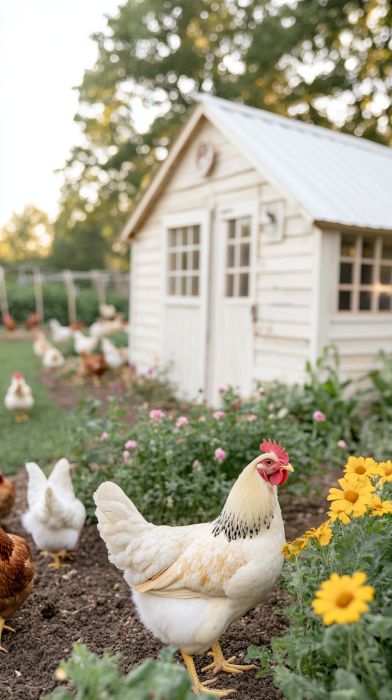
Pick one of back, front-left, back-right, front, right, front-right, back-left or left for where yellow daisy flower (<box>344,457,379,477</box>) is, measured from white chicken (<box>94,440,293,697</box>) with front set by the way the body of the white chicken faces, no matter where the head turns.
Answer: front

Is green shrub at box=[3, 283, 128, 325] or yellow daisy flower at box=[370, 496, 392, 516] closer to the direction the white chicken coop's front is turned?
the yellow daisy flower

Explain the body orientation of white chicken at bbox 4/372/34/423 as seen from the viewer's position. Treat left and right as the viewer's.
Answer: facing the viewer

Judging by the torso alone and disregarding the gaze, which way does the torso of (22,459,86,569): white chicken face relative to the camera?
away from the camera

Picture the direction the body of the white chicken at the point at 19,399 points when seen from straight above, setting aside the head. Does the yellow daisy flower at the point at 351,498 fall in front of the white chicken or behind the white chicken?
in front

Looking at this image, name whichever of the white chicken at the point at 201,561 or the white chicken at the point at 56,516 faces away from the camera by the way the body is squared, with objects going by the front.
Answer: the white chicken at the point at 56,516

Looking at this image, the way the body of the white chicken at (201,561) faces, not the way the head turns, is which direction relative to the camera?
to the viewer's right

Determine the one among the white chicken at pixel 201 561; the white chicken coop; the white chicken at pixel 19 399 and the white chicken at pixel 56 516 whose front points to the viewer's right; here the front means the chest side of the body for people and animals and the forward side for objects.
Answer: the white chicken at pixel 201 561

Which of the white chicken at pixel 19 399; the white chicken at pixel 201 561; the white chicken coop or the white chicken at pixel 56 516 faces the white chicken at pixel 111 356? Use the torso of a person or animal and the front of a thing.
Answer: the white chicken at pixel 56 516

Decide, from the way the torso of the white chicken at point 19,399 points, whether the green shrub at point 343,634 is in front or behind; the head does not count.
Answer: in front

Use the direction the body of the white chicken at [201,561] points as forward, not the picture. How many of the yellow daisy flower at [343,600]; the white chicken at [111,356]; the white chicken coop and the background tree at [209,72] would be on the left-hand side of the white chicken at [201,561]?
3

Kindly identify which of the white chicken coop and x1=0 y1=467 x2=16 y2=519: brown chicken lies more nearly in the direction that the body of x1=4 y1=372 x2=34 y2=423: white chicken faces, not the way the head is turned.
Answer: the brown chicken

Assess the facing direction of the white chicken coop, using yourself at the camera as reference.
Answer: facing the viewer and to the left of the viewer

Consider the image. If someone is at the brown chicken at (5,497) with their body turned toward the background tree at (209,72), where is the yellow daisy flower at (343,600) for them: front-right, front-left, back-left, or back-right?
back-right

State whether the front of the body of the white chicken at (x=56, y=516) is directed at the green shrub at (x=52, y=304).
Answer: yes
